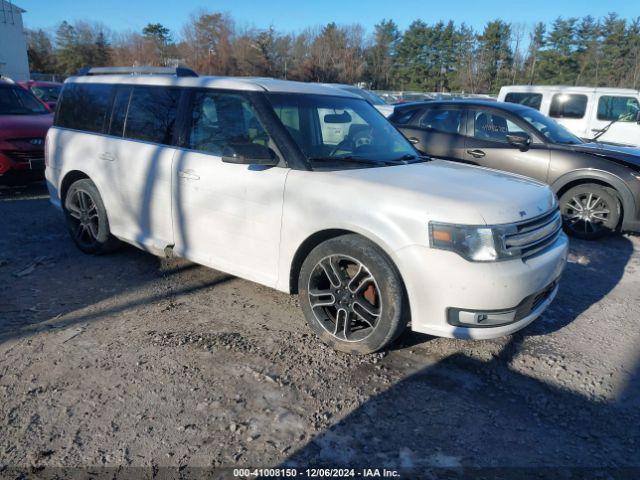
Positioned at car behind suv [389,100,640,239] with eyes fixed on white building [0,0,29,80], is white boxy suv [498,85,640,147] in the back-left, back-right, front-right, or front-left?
front-right

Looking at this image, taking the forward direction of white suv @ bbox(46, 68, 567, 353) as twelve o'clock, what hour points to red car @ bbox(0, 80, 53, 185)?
The red car is roughly at 6 o'clock from the white suv.

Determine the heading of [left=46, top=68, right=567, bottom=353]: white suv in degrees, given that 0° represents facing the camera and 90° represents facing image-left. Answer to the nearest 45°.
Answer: approximately 315°

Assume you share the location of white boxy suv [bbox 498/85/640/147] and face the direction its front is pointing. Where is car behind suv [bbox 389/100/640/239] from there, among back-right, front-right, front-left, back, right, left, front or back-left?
right

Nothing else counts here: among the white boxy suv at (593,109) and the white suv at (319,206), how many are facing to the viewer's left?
0

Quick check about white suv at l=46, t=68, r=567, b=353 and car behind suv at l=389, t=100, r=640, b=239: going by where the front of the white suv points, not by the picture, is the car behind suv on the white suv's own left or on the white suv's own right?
on the white suv's own left

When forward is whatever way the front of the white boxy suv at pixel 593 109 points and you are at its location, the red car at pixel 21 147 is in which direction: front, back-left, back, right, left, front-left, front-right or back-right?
back-right

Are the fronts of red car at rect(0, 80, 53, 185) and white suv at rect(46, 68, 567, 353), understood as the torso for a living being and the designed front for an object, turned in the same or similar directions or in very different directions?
same or similar directions

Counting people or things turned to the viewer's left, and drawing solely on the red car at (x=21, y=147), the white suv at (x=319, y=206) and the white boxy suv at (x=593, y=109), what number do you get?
0

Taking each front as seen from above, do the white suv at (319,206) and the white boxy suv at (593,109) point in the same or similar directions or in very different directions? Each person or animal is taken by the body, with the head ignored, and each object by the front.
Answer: same or similar directions

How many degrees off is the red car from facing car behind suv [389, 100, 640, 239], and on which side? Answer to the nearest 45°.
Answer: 0° — it already faces it

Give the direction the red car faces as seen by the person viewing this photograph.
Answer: facing the viewer and to the right of the viewer

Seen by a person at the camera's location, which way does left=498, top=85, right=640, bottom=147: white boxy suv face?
facing to the right of the viewer

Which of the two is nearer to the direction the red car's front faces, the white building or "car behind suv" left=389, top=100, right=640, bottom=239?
the car behind suv

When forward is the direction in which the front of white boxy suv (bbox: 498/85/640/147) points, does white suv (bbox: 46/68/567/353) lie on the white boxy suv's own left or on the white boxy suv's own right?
on the white boxy suv's own right
